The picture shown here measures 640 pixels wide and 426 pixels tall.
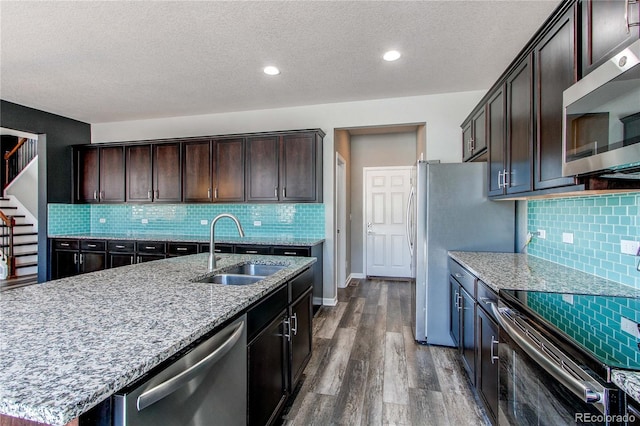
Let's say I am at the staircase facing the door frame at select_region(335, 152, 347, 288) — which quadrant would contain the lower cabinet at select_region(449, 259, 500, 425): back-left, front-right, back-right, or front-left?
front-right

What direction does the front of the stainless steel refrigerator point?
to the viewer's left

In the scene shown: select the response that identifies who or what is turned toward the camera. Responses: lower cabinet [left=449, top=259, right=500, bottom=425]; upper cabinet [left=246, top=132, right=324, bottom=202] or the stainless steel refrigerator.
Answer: the upper cabinet

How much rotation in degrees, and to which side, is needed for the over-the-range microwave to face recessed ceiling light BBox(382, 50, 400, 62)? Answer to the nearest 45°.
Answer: approximately 90° to its right

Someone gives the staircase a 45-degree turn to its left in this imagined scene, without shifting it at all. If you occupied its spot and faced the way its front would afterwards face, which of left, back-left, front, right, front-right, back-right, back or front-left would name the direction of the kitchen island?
front-right

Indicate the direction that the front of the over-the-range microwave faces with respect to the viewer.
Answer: facing the viewer and to the left of the viewer

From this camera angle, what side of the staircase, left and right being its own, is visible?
front

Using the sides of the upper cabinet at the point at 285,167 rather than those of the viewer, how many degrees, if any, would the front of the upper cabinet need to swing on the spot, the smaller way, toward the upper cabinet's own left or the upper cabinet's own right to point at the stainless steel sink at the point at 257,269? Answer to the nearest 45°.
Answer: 0° — it already faces it

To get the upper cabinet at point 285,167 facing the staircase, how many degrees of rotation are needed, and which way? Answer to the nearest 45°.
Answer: approximately 135° to its right

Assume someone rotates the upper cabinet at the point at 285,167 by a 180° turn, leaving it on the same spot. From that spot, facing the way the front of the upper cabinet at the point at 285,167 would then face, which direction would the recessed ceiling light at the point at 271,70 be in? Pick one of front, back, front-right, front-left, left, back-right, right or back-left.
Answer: back

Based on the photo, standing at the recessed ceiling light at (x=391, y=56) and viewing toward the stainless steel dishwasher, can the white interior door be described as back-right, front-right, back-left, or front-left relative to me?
back-right

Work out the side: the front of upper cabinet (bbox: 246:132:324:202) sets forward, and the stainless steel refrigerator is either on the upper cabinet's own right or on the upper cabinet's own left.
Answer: on the upper cabinet's own left

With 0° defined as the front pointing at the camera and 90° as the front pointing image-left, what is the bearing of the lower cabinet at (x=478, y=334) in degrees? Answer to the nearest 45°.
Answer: approximately 90°

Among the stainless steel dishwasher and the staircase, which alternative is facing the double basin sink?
the staircase
